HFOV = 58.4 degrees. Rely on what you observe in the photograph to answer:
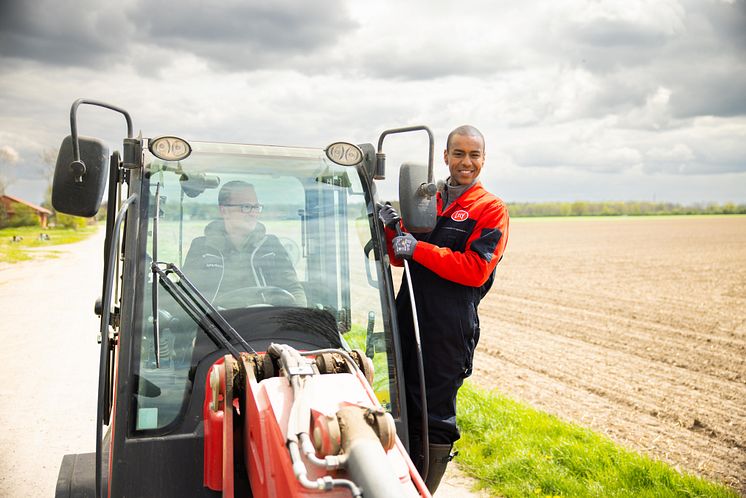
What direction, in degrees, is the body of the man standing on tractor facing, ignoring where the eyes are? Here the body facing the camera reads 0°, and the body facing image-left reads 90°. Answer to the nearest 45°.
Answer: approximately 45°

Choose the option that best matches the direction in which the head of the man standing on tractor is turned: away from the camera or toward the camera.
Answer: toward the camera
